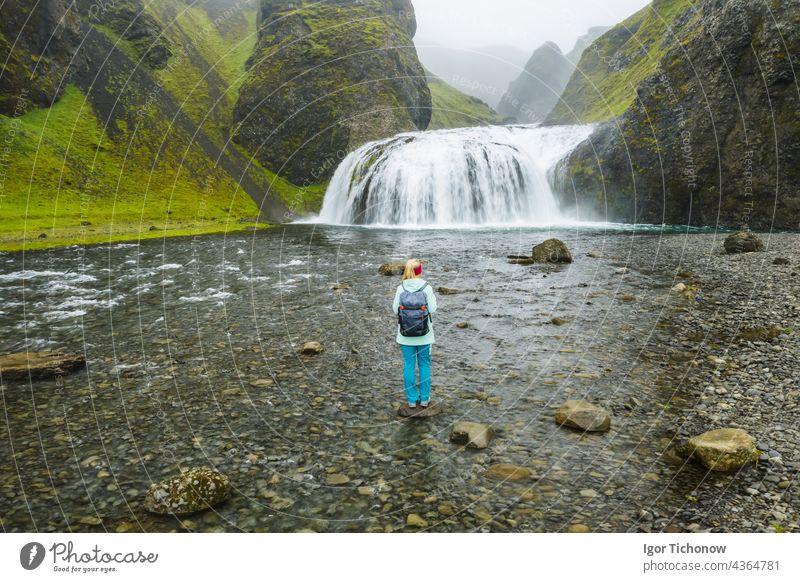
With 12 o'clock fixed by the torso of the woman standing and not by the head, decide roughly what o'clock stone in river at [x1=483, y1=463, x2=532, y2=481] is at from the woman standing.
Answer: The stone in river is roughly at 5 o'clock from the woman standing.

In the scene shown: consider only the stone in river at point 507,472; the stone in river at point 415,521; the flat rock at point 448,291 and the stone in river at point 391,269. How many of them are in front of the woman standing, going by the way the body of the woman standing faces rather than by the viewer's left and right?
2

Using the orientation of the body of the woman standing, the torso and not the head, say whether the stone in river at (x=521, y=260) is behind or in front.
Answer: in front

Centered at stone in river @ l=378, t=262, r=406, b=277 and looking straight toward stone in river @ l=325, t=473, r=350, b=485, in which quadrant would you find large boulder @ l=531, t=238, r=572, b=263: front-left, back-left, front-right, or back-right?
back-left

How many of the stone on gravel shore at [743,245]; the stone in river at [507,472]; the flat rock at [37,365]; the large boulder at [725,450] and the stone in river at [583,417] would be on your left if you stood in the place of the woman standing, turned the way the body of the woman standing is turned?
1

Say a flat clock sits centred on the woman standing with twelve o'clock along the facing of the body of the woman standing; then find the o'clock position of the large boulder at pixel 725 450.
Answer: The large boulder is roughly at 4 o'clock from the woman standing.

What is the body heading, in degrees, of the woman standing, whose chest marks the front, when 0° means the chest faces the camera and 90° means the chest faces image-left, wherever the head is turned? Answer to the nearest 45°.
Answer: approximately 180°

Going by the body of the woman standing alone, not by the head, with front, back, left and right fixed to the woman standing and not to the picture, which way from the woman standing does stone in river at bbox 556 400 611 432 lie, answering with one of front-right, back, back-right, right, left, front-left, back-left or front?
right

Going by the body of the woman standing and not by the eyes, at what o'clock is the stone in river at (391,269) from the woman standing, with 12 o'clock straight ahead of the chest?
The stone in river is roughly at 12 o'clock from the woman standing.

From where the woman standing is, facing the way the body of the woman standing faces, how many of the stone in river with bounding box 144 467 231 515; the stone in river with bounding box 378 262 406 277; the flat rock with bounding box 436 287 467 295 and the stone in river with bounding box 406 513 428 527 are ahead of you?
2

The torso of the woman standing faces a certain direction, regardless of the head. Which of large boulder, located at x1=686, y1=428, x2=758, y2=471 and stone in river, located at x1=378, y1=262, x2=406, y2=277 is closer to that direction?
the stone in river

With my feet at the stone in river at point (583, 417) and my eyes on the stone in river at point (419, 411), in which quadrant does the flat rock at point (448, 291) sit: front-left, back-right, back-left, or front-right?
front-right

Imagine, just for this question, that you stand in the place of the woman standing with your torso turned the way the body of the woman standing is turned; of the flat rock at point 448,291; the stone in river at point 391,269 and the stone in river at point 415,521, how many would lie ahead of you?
2

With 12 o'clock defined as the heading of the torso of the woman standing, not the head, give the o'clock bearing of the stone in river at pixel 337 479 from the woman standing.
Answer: The stone in river is roughly at 7 o'clock from the woman standing.
